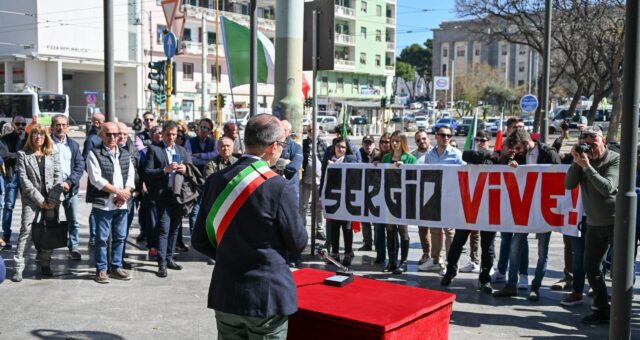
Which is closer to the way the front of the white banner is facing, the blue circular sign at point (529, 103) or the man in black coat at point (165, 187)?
the man in black coat

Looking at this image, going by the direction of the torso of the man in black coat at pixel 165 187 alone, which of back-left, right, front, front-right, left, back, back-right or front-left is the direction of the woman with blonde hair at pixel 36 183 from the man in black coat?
back-right

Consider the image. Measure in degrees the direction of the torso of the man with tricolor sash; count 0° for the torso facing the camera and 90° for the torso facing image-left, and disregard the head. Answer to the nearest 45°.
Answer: approximately 225°

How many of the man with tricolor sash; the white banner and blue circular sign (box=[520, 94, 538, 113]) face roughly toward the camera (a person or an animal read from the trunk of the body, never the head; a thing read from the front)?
2

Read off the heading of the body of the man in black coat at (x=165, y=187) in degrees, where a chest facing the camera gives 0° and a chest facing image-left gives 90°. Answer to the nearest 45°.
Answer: approximately 315°

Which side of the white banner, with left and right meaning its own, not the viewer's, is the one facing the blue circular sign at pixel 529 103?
back

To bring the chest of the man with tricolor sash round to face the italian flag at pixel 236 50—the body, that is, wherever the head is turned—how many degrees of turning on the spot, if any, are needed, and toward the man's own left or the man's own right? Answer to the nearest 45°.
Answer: approximately 45° to the man's own left

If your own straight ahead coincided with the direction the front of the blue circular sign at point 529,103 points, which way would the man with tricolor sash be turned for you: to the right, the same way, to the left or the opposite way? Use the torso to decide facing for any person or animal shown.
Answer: the opposite way

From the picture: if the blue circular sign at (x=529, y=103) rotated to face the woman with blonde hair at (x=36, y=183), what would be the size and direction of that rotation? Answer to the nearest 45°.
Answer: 0° — it already faces them
